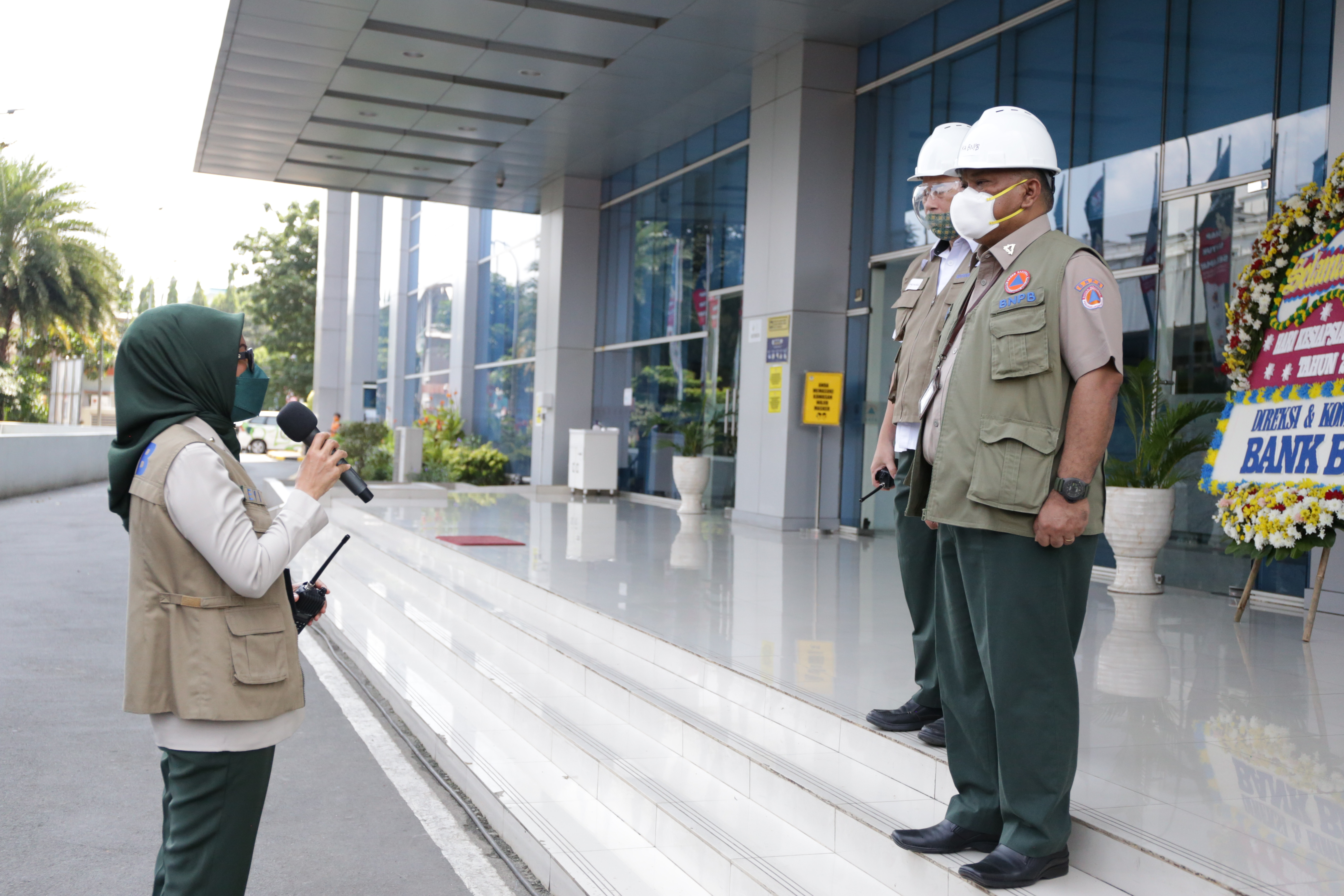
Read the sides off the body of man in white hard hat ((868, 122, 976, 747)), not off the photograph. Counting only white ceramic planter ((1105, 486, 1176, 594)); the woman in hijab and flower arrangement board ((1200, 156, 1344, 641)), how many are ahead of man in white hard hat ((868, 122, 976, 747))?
1

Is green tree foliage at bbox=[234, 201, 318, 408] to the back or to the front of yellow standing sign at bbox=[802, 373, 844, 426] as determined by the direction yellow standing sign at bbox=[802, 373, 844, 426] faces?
to the back

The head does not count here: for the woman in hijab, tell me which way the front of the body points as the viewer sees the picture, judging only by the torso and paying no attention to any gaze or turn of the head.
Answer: to the viewer's right

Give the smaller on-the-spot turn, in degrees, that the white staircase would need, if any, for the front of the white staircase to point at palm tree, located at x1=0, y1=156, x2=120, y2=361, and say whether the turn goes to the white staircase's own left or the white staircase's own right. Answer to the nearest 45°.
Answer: approximately 90° to the white staircase's own right

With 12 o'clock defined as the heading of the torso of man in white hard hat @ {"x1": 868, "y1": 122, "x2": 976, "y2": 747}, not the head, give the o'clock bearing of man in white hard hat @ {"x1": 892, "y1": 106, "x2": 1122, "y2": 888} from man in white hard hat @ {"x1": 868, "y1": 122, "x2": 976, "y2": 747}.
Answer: man in white hard hat @ {"x1": 892, "y1": 106, "x2": 1122, "y2": 888} is roughly at 10 o'clock from man in white hard hat @ {"x1": 868, "y1": 122, "x2": 976, "y2": 747}.

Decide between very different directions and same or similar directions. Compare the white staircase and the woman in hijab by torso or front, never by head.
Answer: very different directions

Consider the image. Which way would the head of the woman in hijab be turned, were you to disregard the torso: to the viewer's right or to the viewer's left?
to the viewer's right

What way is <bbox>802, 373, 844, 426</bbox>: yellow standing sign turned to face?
toward the camera

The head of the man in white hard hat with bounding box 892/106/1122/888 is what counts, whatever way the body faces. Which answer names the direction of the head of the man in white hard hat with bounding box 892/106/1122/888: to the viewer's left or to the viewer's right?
to the viewer's left

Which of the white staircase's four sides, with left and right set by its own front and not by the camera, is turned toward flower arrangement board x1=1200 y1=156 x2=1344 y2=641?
back

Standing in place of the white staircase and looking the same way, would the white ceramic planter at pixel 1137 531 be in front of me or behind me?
behind

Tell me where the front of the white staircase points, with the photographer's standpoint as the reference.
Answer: facing the viewer and to the left of the viewer

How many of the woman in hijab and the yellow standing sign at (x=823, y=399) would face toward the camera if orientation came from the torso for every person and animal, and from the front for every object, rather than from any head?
1
